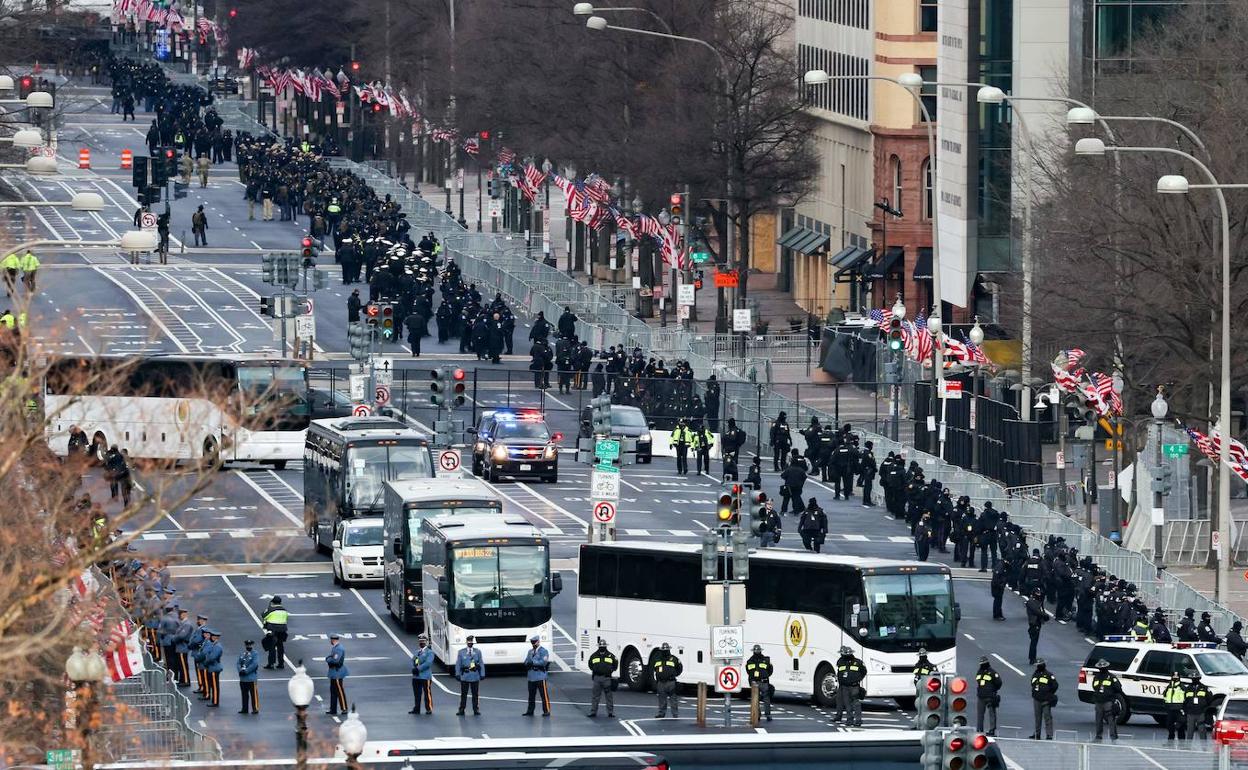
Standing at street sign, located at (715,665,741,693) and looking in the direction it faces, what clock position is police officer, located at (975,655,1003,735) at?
The police officer is roughly at 9 o'clock from the street sign.

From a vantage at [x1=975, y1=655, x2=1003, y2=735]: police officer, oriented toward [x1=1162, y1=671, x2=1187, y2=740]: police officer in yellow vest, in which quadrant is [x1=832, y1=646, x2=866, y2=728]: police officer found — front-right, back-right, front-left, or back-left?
back-left

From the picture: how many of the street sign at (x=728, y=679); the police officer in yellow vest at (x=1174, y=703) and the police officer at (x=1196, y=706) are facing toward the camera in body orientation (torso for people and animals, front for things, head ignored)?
3

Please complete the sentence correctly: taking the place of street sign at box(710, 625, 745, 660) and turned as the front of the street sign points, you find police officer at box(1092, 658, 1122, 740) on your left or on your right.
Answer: on your left

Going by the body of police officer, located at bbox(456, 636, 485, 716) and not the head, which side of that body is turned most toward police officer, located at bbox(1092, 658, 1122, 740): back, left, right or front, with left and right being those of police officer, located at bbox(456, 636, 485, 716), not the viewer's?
left

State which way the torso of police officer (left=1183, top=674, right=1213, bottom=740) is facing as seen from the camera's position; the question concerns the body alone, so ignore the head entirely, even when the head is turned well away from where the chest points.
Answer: toward the camera

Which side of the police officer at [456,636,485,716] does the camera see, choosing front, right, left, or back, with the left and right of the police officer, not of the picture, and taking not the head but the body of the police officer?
front

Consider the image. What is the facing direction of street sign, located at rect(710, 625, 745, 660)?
toward the camera

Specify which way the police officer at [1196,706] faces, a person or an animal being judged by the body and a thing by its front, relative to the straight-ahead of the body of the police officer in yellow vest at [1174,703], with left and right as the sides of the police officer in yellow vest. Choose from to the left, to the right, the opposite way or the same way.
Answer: the same way

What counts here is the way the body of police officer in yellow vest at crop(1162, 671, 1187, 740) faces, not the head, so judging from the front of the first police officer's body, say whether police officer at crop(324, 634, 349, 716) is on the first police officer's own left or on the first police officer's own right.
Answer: on the first police officer's own right

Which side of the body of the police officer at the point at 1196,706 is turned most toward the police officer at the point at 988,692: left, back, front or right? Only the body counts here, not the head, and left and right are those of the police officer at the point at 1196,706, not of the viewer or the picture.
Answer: right

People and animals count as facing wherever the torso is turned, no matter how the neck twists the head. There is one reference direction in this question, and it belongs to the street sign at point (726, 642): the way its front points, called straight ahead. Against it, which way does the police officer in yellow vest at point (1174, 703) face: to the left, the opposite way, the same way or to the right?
the same way

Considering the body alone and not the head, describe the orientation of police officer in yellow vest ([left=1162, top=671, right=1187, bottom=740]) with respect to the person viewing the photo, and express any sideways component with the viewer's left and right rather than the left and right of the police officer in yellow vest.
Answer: facing the viewer
